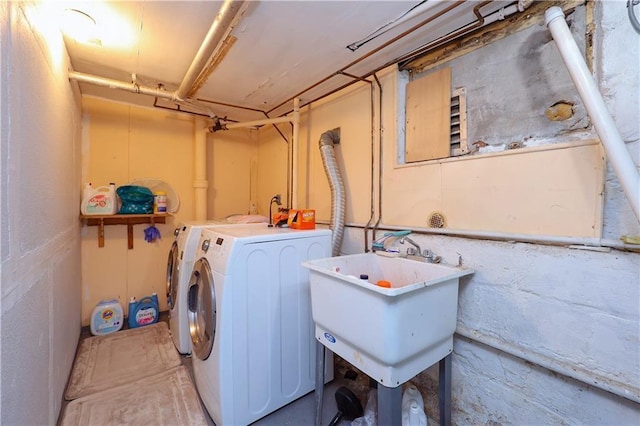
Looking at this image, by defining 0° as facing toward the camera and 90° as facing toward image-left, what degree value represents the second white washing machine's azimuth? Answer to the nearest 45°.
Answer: approximately 90°

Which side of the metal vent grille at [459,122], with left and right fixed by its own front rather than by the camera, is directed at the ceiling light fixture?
front

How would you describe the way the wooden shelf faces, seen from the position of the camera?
facing the viewer

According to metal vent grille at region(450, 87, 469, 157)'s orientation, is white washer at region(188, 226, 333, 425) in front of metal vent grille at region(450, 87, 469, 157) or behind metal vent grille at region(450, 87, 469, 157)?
in front

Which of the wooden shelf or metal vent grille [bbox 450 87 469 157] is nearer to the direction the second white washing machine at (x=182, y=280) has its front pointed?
the wooden shelf

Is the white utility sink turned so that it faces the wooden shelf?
no

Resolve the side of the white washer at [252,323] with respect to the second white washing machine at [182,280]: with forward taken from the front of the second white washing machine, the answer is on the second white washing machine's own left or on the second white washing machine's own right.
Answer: on the second white washing machine's own left

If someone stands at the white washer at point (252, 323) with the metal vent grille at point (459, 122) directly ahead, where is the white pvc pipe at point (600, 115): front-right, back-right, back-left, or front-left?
front-right

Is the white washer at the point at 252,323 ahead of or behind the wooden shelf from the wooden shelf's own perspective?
ahead
